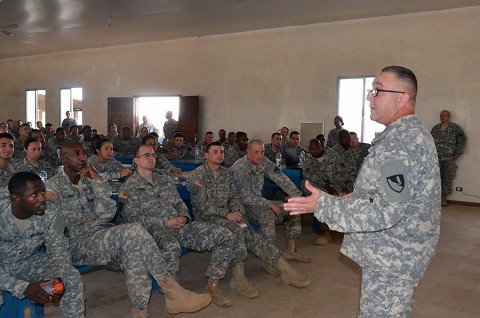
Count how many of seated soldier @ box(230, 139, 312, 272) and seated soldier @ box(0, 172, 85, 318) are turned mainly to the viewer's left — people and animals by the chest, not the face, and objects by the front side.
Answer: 0

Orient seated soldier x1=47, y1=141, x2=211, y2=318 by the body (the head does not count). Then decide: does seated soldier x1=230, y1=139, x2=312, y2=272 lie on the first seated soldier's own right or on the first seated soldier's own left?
on the first seated soldier's own left

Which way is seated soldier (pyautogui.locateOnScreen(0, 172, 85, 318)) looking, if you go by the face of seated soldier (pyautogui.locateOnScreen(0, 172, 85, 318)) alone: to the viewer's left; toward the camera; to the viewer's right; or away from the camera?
to the viewer's right

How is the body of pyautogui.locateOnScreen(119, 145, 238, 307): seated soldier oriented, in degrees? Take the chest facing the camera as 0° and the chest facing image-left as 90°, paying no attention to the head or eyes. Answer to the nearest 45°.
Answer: approximately 315°

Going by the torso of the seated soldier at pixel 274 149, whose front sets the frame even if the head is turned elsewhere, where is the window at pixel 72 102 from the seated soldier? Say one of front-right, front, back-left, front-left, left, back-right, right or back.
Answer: back

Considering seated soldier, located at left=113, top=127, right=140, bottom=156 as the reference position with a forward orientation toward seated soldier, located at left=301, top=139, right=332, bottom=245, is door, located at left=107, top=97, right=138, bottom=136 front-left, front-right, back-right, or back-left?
back-left

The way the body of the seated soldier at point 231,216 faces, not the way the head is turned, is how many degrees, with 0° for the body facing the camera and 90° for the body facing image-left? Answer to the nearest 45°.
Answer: approximately 315°
